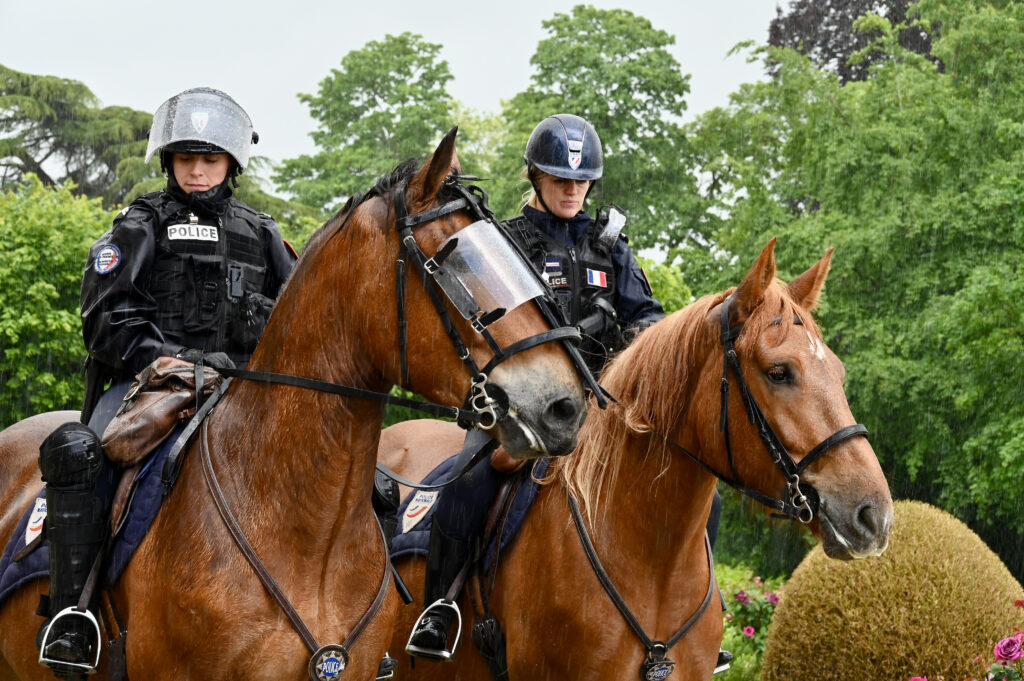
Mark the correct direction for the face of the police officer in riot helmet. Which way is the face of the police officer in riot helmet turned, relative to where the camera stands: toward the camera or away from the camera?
toward the camera

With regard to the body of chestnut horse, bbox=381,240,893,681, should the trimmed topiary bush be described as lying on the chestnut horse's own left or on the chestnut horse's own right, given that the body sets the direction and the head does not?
on the chestnut horse's own left

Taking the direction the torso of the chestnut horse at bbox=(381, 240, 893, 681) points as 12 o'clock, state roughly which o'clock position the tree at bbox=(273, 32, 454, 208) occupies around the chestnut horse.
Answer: The tree is roughly at 7 o'clock from the chestnut horse.

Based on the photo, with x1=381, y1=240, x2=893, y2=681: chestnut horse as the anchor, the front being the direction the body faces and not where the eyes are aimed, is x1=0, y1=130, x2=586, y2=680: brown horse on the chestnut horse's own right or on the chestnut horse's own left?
on the chestnut horse's own right

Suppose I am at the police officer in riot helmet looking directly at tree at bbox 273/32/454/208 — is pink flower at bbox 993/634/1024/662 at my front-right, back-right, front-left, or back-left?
front-right

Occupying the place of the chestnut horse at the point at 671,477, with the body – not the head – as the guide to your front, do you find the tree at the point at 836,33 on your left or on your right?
on your left

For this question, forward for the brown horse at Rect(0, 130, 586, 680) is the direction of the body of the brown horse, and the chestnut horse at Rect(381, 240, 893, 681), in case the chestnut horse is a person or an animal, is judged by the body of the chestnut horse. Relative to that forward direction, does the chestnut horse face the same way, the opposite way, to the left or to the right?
the same way

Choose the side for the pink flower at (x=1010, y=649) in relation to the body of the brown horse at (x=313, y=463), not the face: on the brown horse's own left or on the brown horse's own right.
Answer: on the brown horse's own left

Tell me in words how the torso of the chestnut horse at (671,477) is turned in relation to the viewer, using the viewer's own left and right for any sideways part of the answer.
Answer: facing the viewer and to the right of the viewer

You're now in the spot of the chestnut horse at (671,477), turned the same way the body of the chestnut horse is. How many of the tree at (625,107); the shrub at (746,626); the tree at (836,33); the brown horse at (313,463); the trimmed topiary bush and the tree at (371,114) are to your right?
1

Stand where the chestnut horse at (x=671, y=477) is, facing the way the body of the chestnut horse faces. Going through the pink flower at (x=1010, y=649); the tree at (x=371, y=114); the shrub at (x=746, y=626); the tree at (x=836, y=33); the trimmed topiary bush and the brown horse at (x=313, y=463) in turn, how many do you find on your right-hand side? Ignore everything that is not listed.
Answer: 1

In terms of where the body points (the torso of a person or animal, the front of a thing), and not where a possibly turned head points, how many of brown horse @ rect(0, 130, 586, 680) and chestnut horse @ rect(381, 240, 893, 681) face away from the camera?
0

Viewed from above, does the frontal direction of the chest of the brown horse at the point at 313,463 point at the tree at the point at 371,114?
no
